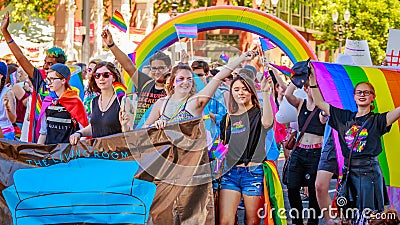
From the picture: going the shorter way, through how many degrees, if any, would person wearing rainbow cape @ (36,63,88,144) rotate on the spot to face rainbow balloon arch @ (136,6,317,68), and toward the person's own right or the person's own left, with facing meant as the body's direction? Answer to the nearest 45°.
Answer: approximately 180°

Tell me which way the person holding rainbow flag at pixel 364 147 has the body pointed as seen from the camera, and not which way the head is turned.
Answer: toward the camera

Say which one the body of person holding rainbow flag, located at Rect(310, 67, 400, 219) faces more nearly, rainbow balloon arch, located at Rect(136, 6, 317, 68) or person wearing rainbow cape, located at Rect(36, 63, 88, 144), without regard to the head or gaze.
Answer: the person wearing rainbow cape

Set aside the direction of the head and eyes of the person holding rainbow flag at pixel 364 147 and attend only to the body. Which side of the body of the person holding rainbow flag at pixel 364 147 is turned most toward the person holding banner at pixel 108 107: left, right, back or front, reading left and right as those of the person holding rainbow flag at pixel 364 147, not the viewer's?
right

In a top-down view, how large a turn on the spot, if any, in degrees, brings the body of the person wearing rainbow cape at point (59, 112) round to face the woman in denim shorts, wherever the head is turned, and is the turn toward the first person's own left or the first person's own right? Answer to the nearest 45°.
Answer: approximately 90° to the first person's own left

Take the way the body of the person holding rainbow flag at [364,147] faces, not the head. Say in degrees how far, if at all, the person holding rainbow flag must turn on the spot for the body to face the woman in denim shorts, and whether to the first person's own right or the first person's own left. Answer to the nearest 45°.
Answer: approximately 45° to the first person's own right

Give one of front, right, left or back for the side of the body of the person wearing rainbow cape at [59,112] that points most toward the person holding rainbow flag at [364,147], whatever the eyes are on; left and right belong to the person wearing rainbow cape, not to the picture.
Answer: left

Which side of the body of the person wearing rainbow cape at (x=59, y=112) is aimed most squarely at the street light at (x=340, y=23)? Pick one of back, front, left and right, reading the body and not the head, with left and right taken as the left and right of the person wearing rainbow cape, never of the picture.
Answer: back

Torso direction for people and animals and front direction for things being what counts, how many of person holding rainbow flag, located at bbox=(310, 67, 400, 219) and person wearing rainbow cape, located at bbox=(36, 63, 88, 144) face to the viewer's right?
0

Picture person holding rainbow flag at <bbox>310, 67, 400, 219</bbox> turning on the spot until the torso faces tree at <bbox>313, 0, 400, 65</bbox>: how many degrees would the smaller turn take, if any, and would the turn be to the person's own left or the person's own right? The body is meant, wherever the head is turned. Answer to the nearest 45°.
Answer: approximately 180°

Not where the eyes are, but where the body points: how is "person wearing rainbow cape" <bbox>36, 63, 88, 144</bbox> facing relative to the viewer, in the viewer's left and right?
facing the viewer and to the left of the viewer
